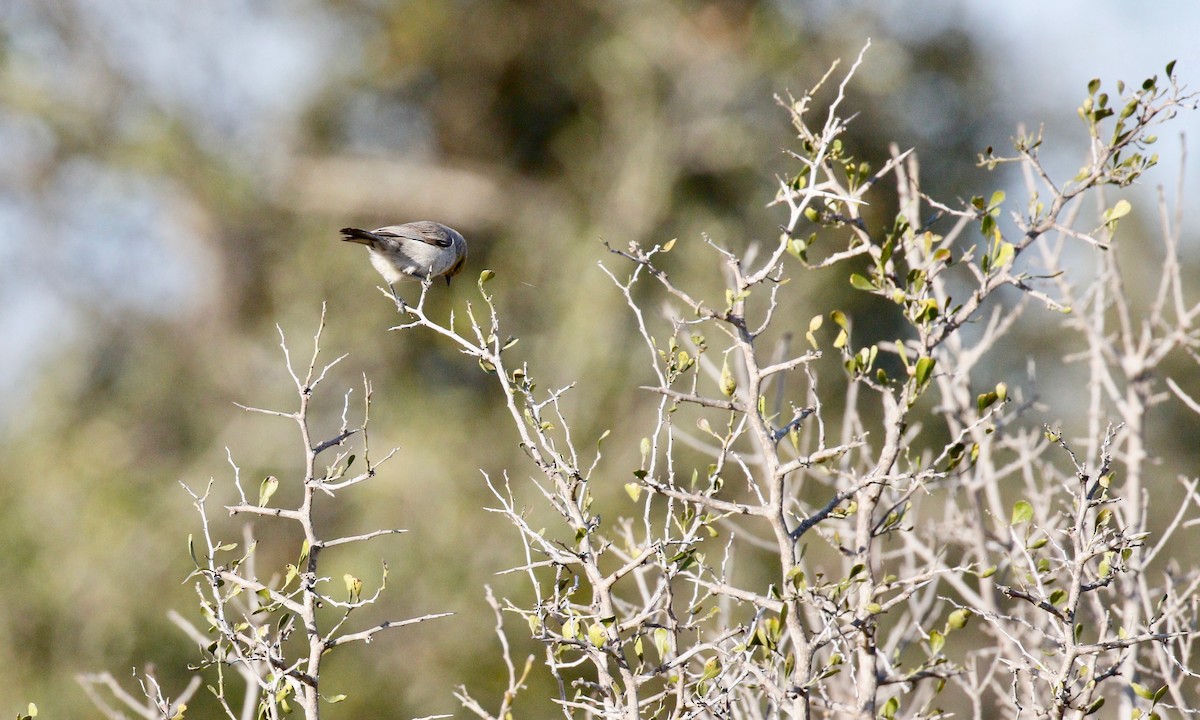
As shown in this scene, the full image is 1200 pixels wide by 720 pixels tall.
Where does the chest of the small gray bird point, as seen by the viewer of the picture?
to the viewer's right
